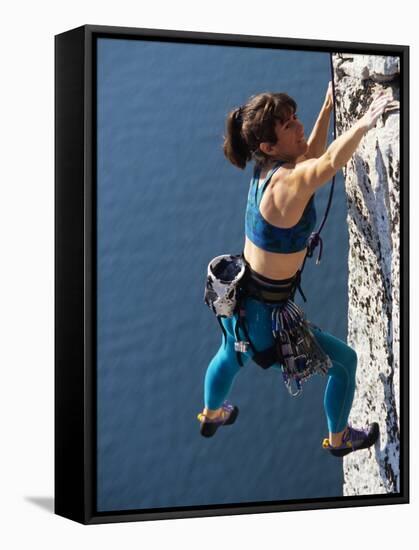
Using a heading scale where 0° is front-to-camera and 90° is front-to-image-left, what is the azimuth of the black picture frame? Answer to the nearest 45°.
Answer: approximately 315°
